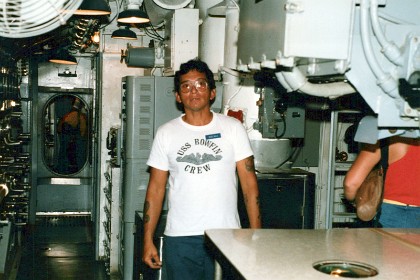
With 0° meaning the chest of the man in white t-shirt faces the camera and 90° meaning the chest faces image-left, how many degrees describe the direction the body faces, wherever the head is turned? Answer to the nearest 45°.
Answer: approximately 0°

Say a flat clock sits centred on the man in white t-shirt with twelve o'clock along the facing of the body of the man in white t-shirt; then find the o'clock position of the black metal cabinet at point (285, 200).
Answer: The black metal cabinet is roughly at 7 o'clock from the man in white t-shirt.

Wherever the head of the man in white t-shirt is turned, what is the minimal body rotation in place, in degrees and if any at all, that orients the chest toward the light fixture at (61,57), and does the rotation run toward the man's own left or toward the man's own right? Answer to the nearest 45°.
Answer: approximately 135° to the man's own right

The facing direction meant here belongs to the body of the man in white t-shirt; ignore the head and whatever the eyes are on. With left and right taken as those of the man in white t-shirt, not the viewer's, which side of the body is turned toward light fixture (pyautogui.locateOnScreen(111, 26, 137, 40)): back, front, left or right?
back

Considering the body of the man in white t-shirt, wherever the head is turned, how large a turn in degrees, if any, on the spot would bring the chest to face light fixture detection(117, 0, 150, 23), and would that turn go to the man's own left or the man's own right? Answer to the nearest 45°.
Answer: approximately 180°

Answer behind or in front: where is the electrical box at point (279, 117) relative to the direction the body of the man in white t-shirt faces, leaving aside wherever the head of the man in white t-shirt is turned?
behind

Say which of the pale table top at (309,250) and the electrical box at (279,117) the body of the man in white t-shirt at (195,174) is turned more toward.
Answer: the pale table top

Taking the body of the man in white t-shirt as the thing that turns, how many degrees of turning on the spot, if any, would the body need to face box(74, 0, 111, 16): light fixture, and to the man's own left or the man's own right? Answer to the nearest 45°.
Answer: approximately 135° to the man's own right

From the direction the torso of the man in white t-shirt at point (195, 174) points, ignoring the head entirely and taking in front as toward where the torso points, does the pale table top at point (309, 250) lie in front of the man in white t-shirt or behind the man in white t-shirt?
in front
